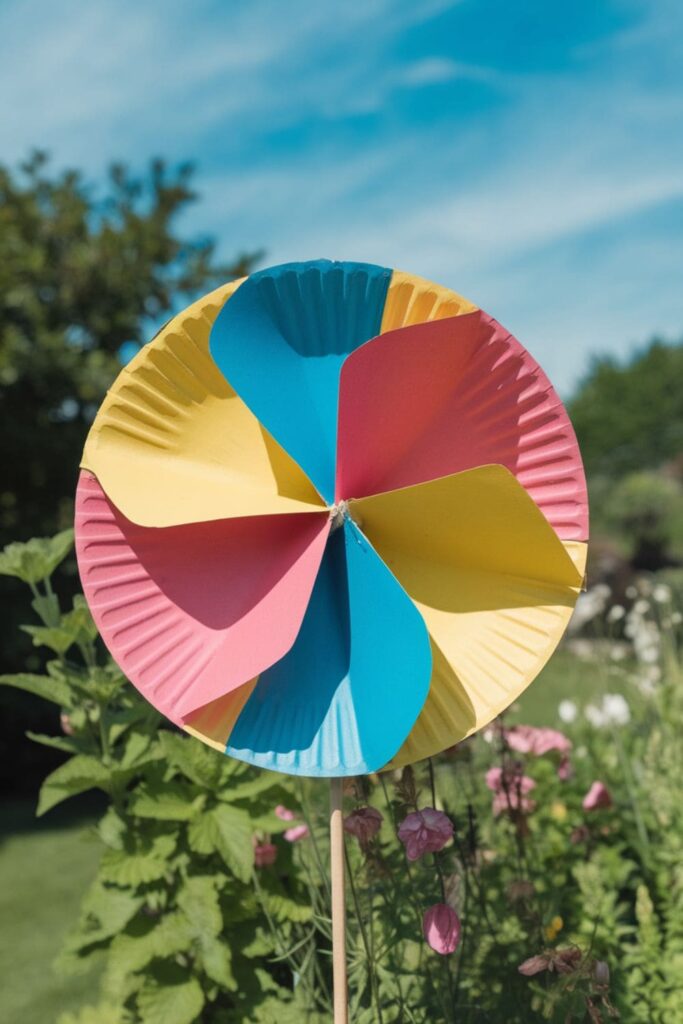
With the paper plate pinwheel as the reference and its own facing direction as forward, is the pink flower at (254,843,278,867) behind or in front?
behind

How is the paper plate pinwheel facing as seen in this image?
toward the camera
